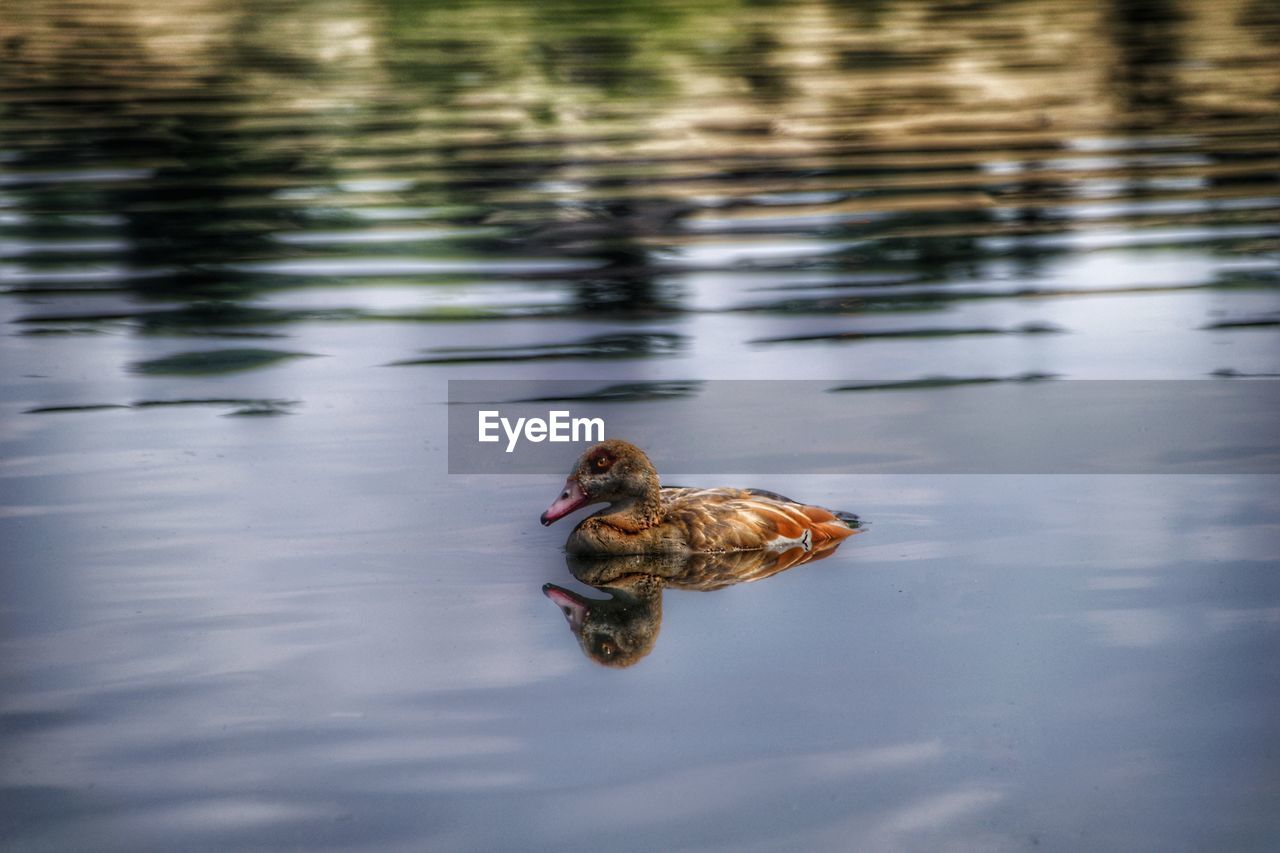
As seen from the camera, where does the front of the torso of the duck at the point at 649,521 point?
to the viewer's left
